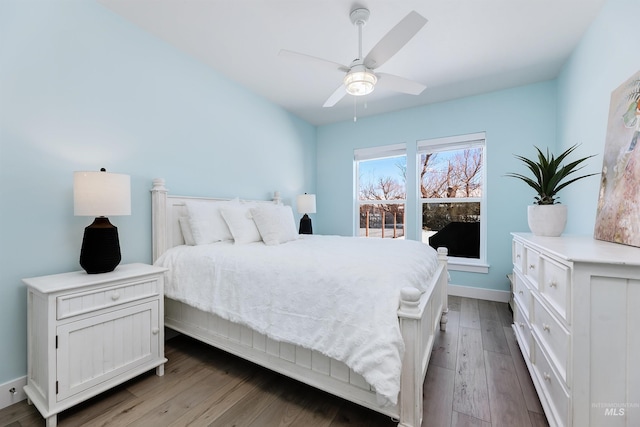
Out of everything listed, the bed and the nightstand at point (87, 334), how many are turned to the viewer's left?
0

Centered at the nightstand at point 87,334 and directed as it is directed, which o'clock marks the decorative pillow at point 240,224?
The decorative pillow is roughly at 10 o'clock from the nightstand.

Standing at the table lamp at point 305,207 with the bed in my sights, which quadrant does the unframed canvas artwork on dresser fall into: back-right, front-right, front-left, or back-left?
front-left

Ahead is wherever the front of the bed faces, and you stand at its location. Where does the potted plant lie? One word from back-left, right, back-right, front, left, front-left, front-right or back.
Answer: front-left

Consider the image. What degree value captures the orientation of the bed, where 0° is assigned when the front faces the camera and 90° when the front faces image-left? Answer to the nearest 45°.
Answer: approximately 315°

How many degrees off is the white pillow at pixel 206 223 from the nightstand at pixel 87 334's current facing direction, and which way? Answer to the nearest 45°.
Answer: approximately 90° to its left

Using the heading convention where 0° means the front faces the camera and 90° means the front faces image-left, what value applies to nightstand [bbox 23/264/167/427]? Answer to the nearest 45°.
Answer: approximately 315°

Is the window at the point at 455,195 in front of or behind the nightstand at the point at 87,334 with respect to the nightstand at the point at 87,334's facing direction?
in front

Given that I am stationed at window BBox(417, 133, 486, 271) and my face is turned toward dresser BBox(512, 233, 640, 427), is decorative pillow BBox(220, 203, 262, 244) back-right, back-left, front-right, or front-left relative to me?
front-right

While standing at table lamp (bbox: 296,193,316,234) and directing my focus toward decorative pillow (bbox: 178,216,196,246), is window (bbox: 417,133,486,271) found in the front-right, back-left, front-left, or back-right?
back-left

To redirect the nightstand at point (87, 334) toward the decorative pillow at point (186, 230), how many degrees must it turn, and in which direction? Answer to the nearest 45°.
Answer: approximately 90° to its left
